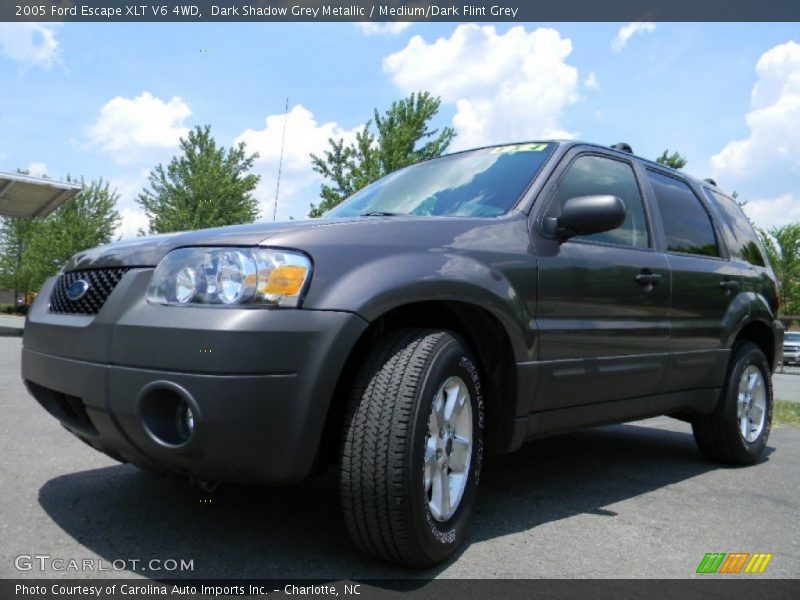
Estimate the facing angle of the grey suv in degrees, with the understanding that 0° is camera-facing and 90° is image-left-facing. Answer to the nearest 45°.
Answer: approximately 45°

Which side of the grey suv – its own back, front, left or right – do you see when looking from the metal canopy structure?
right

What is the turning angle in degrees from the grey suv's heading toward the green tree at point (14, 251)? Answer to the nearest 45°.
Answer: approximately 90° to its right

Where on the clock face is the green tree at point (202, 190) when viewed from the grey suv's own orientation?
The green tree is roughly at 4 o'clock from the grey suv.

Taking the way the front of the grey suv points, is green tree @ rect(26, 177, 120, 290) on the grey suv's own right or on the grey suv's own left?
on the grey suv's own right
